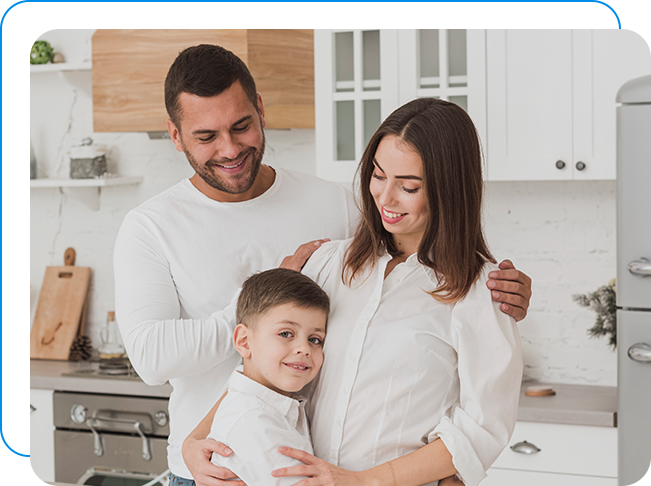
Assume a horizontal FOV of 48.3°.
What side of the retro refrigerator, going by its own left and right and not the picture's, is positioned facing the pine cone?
right

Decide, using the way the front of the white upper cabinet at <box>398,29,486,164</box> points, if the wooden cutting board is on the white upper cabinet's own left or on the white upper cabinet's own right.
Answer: on the white upper cabinet's own right

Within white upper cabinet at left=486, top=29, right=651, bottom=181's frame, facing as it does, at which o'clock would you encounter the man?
The man is roughly at 1 o'clock from the white upper cabinet.

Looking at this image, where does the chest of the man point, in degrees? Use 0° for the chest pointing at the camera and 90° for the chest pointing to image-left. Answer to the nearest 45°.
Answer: approximately 0°

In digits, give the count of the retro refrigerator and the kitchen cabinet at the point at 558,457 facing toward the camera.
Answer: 2

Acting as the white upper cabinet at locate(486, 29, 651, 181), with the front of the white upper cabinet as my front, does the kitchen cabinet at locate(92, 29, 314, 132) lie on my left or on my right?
on my right

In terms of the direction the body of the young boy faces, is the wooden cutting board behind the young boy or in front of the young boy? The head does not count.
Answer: behind
